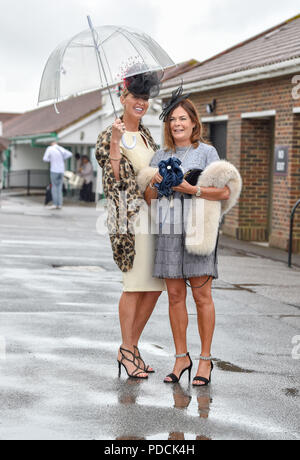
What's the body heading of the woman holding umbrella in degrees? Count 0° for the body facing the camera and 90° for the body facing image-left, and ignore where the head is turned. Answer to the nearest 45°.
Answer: approximately 315°

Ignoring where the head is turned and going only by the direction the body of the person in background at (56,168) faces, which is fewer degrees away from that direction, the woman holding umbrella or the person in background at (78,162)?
the person in background

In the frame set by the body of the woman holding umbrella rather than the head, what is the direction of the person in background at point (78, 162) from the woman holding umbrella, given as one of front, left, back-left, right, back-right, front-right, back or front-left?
back-left

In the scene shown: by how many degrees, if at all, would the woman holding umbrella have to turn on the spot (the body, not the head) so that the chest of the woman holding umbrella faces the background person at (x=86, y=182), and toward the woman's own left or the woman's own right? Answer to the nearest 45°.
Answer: approximately 135° to the woman's own left

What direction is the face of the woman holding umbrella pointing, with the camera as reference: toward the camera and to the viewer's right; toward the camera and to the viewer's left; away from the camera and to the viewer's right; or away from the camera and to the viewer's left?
toward the camera and to the viewer's right

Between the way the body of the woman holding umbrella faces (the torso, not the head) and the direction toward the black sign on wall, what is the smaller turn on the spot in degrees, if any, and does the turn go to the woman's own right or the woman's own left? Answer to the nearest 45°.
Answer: approximately 135° to the woman's own left

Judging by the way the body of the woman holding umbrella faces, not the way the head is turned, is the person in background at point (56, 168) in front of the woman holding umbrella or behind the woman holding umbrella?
behind
